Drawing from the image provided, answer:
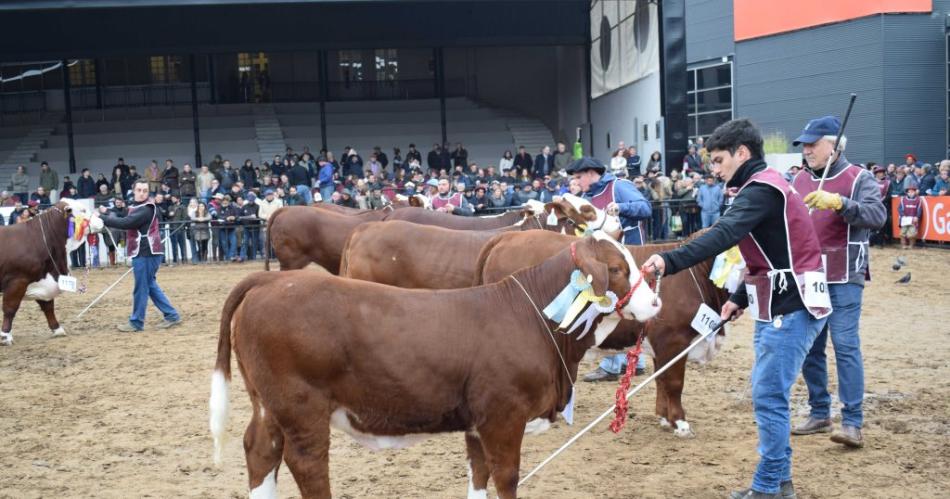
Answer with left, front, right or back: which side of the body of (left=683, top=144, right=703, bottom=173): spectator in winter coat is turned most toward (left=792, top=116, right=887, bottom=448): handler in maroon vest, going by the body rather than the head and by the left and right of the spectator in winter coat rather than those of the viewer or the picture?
front

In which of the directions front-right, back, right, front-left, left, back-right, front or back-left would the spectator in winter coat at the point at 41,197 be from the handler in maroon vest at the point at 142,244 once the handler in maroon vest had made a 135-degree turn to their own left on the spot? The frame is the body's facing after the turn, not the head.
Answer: back-left

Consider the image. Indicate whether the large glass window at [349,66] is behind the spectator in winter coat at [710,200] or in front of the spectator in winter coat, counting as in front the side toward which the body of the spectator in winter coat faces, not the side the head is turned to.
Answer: behind

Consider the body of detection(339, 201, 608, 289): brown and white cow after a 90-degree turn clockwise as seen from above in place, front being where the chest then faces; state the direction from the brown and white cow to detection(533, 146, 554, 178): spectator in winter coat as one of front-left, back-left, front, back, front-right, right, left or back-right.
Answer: back

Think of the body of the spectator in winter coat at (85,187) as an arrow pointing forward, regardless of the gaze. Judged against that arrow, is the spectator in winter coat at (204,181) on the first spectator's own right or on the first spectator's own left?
on the first spectator's own left

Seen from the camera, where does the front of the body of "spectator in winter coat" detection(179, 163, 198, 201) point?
toward the camera

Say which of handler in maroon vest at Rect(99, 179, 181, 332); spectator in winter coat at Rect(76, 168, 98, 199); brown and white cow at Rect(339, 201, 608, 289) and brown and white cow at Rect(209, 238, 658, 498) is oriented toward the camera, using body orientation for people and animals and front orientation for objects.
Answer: the spectator in winter coat

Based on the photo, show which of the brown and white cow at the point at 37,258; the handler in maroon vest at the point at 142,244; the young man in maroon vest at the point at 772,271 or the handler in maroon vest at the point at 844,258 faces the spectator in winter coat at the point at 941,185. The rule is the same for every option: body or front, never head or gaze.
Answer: the brown and white cow

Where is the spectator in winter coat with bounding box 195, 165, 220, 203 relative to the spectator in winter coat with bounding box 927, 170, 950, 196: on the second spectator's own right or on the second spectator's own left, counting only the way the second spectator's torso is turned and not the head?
on the second spectator's own right

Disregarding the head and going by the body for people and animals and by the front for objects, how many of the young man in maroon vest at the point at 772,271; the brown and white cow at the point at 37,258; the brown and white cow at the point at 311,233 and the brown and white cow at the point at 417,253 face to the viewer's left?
1

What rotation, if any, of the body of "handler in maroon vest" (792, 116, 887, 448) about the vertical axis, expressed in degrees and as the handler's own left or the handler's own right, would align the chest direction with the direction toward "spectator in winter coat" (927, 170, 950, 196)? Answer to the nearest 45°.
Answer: approximately 135° to the handler's own right

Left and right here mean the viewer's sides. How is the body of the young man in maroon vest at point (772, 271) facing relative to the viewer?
facing to the left of the viewer

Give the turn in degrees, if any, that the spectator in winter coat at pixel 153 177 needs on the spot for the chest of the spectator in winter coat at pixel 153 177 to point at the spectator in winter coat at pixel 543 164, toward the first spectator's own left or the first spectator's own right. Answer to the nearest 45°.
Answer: approximately 90° to the first spectator's own left

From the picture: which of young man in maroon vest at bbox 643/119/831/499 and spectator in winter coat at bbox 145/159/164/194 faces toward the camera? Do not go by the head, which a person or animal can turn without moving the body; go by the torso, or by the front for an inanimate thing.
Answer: the spectator in winter coat

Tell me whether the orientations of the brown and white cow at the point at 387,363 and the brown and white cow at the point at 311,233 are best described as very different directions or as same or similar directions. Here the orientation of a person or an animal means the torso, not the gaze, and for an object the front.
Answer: same or similar directions

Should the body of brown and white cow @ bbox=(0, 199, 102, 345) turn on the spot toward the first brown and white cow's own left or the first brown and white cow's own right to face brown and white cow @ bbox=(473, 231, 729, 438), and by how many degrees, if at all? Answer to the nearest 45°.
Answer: approximately 45° to the first brown and white cow's own right

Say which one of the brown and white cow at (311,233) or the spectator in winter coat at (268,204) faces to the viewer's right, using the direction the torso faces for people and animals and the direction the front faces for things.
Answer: the brown and white cow

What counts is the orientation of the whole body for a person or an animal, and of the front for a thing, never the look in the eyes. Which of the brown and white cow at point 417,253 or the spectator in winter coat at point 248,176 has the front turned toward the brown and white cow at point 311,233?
the spectator in winter coat
